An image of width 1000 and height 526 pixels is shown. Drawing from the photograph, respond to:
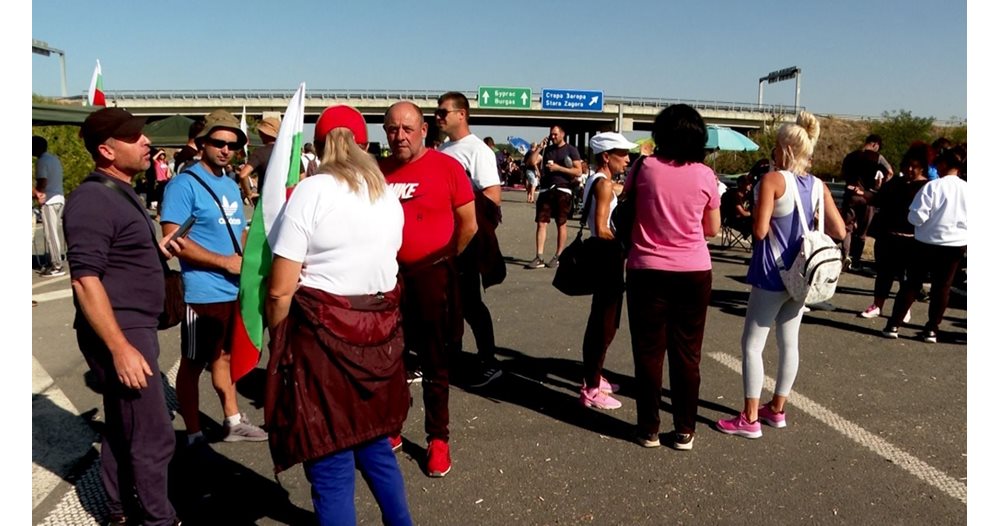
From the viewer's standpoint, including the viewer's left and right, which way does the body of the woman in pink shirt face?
facing away from the viewer

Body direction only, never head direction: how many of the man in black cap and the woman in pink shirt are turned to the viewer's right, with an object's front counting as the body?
1

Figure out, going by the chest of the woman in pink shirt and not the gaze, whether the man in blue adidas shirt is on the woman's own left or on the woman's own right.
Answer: on the woman's own left

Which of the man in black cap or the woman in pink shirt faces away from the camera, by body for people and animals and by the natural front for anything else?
the woman in pink shirt

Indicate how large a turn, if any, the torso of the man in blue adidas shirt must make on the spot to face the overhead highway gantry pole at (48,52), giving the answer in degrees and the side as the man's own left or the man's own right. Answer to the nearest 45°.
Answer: approximately 135° to the man's own left

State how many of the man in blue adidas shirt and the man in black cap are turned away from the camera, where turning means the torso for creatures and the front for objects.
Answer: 0

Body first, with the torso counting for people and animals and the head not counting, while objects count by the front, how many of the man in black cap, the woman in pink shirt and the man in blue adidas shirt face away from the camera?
1

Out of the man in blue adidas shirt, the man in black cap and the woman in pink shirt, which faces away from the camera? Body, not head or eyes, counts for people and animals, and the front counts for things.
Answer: the woman in pink shirt

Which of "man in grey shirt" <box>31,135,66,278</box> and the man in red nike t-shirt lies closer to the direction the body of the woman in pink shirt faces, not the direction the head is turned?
the man in grey shirt

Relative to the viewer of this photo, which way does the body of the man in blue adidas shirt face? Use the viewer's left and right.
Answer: facing the viewer and to the right of the viewer

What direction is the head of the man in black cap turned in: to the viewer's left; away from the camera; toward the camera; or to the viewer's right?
to the viewer's right

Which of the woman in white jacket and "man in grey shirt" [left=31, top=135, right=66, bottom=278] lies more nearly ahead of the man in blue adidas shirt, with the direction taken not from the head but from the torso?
the woman in white jacket

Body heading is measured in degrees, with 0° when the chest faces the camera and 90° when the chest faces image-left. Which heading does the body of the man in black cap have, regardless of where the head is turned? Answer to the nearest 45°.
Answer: approximately 270°

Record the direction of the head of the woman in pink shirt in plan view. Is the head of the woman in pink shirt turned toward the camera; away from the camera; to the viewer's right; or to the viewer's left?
away from the camera

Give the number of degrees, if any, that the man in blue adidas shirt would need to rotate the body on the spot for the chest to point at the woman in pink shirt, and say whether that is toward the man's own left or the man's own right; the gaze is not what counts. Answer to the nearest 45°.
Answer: approximately 45° to the man's own left
